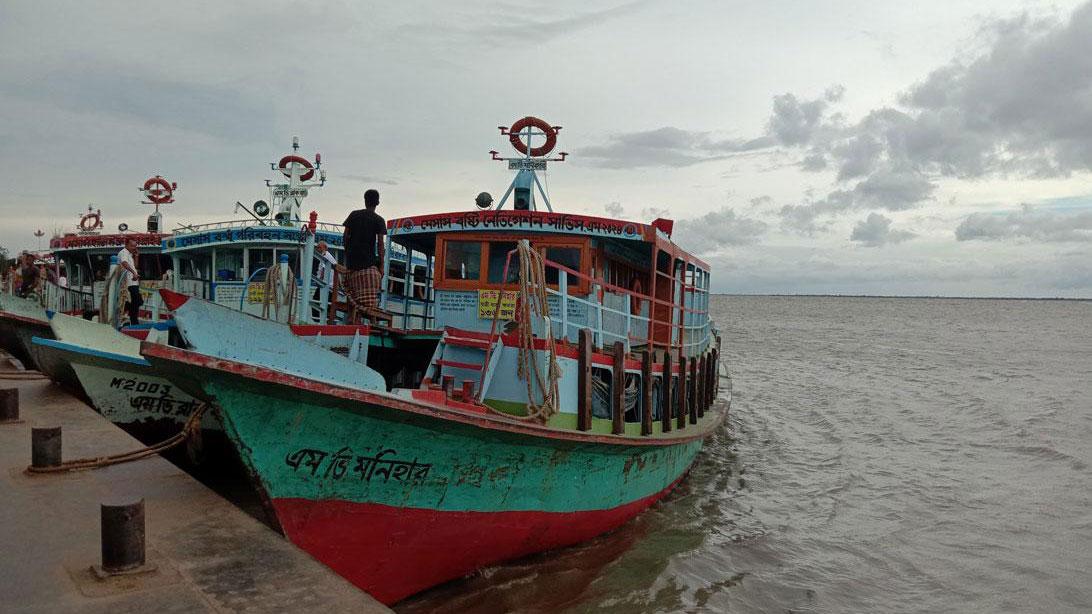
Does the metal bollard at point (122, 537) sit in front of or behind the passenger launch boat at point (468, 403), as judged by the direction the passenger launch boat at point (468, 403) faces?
in front

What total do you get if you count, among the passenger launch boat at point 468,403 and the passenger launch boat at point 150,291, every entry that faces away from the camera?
0

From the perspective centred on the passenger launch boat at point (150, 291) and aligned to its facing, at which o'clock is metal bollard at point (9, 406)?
The metal bollard is roughly at 11 o'clock from the passenger launch boat.

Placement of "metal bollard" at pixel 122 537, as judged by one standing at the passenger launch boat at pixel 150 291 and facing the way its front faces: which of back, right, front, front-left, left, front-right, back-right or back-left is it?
front-left

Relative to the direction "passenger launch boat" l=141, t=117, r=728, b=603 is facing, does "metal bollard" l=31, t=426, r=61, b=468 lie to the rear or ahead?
ahead
